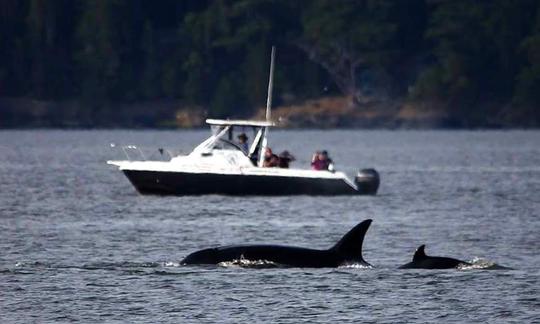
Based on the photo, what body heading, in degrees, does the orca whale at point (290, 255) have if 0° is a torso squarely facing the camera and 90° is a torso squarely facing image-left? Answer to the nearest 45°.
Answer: approximately 90°

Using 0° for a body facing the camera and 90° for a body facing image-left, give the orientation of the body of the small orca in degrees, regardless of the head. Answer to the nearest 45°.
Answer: approximately 90°

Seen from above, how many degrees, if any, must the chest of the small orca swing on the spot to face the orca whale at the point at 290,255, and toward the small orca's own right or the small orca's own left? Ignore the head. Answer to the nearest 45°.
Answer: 0° — it already faces it

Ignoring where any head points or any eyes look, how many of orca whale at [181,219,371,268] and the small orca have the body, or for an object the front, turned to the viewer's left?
2

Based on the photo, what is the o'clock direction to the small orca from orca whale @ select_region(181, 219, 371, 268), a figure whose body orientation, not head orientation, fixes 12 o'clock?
The small orca is roughly at 6 o'clock from the orca whale.
